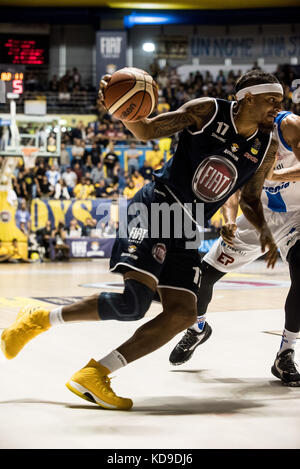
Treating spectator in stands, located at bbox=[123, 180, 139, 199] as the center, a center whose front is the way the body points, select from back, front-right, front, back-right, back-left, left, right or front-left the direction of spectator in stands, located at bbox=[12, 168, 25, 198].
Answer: right

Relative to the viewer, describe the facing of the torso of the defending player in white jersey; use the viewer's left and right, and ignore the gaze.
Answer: facing the viewer and to the left of the viewer

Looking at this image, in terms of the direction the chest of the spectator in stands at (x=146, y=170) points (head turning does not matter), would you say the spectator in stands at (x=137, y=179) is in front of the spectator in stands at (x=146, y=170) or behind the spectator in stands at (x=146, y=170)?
in front

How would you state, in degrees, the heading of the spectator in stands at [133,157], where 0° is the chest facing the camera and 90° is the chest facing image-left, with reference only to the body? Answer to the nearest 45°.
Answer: approximately 0°

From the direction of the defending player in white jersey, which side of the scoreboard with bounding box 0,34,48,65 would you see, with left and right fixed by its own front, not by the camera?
front

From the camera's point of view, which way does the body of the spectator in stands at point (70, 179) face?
toward the camera

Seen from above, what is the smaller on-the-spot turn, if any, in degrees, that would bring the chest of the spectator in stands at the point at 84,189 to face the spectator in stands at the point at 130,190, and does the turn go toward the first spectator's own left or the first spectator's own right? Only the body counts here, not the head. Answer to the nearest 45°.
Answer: approximately 45° to the first spectator's own left

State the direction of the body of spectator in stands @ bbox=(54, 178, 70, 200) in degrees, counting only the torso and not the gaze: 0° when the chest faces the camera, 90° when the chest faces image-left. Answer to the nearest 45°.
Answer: approximately 0°

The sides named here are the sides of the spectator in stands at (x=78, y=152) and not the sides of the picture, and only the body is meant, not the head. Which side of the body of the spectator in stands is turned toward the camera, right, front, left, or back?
front

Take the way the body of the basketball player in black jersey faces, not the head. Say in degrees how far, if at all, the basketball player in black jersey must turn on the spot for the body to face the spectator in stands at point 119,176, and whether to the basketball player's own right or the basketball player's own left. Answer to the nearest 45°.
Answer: approximately 135° to the basketball player's own left

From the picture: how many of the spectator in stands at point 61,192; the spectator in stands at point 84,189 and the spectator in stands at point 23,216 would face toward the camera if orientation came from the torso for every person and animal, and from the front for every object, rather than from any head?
3

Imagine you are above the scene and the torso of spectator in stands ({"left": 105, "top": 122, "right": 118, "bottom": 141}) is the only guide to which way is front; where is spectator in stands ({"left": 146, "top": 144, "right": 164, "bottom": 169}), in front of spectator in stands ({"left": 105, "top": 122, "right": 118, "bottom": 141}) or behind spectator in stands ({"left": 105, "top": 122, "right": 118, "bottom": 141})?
in front

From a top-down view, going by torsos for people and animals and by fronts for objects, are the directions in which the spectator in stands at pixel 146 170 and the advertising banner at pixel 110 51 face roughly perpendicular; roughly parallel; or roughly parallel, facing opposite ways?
roughly parallel

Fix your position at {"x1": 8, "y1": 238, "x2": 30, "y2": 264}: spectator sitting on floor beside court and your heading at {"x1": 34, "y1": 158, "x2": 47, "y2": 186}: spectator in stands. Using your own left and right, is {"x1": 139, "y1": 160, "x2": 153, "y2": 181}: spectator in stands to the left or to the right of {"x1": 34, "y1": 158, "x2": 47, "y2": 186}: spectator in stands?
right
